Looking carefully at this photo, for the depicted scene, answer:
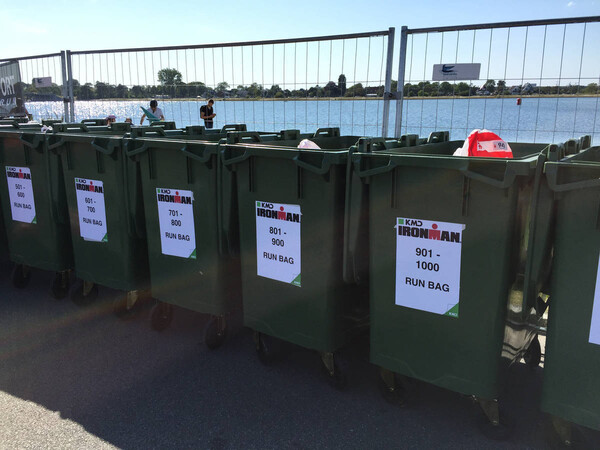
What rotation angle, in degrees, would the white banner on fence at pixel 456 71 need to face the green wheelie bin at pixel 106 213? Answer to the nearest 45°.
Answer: approximately 45° to its right

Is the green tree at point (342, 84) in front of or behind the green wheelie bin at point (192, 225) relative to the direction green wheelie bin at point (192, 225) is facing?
behind

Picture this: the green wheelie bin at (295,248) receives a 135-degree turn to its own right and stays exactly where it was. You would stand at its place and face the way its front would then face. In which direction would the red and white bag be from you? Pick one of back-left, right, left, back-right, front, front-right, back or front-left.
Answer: right

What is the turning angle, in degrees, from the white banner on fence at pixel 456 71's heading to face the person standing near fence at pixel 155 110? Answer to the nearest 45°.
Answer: approximately 135° to its right

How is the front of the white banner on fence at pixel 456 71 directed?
toward the camera

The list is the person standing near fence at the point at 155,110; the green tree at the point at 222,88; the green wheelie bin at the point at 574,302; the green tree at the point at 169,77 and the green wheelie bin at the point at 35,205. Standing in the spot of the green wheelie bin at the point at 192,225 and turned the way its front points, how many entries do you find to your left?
1

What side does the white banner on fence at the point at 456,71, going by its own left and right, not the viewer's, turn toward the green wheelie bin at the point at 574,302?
front

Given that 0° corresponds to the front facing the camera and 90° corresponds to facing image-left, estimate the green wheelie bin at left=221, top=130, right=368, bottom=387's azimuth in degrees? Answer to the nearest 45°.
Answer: approximately 45°

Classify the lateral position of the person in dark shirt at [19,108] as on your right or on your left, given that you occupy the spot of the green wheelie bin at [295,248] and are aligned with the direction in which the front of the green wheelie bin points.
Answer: on your right

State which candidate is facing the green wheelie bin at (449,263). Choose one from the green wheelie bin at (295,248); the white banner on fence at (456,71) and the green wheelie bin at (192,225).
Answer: the white banner on fence

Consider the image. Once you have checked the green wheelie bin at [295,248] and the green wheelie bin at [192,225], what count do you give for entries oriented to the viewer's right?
0

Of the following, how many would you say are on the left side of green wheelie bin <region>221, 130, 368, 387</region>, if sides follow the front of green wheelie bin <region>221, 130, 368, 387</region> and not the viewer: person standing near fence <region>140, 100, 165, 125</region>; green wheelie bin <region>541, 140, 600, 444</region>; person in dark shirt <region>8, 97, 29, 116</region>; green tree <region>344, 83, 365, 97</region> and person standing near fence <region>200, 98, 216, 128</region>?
1

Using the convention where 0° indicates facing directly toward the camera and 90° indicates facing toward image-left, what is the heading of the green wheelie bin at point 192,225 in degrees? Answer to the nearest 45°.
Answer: approximately 45°
